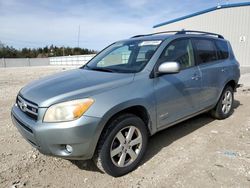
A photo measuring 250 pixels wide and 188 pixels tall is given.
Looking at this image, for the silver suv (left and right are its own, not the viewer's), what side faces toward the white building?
back

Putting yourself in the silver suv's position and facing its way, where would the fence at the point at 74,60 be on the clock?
The fence is roughly at 4 o'clock from the silver suv.

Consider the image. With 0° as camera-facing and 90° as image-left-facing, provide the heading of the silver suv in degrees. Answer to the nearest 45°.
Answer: approximately 45°

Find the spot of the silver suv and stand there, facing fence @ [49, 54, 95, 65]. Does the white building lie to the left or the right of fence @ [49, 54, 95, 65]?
right
